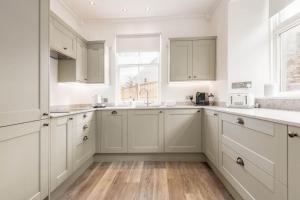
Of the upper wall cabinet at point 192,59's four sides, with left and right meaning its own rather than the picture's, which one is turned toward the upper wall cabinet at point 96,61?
right

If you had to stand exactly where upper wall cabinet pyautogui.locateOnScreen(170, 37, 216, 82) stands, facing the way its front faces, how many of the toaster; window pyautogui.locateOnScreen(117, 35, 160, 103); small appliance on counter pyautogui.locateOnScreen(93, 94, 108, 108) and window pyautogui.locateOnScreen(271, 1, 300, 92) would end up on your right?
2

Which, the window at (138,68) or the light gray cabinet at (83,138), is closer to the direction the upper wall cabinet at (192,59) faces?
the light gray cabinet

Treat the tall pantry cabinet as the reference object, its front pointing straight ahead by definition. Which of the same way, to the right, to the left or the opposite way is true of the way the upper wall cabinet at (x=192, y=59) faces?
to the right

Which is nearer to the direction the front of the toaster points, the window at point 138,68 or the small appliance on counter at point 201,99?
the window

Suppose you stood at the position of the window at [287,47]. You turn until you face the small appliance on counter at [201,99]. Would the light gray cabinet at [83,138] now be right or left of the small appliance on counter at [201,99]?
left

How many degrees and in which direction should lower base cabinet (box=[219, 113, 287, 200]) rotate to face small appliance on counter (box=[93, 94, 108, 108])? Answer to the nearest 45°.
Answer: approximately 45° to its right

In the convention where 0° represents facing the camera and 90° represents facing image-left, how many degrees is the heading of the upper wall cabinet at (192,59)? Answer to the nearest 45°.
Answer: approximately 0°
